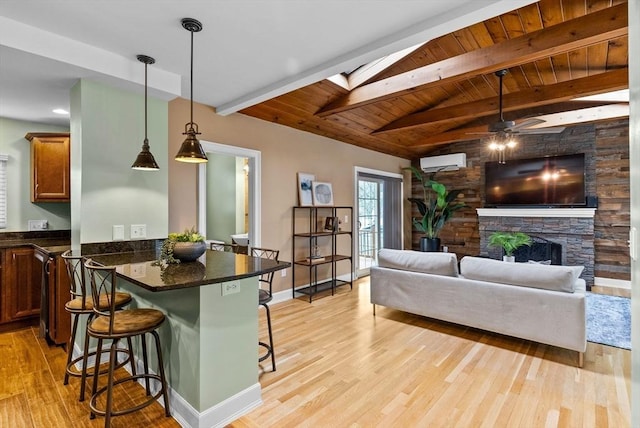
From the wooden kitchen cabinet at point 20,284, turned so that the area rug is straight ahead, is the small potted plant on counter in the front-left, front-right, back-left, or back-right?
front-right

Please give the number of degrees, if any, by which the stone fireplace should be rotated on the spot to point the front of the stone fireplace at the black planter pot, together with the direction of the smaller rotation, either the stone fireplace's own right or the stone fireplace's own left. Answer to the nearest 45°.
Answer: approximately 90° to the stone fireplace's own right

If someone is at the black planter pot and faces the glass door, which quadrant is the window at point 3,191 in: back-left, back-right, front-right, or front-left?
front-left

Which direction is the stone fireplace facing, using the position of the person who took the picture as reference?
facing the viewer

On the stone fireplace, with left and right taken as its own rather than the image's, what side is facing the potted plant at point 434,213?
right

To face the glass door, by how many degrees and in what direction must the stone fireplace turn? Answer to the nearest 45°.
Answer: approximately 90° to its right

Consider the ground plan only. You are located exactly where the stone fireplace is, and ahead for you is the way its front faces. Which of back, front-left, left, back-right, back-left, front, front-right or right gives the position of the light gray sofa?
front

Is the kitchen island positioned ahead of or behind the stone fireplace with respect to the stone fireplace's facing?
ahead

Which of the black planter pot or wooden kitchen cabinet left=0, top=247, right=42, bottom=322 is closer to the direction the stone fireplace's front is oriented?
the wooden kitchen cabinet

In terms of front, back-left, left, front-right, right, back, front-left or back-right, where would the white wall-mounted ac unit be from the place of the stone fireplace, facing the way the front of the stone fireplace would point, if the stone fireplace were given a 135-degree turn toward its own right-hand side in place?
front-left

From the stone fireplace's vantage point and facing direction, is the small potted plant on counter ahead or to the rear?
ahead

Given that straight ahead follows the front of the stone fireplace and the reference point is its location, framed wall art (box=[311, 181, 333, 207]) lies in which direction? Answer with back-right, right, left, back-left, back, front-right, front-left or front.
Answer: front-right
